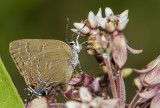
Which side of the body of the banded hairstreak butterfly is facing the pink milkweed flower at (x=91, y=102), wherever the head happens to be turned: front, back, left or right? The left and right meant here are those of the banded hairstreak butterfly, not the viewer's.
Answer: front

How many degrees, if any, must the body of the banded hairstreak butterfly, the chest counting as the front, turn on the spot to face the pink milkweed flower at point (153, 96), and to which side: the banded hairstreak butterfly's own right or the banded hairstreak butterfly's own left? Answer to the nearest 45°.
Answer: approximately 45° to the banded hairstreak butterfly's own right

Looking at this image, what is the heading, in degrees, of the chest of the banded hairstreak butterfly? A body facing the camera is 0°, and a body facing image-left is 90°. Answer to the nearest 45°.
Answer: approximately 270°

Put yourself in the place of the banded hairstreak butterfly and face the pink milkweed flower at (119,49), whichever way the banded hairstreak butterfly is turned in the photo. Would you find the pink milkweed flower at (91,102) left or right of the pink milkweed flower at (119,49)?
right

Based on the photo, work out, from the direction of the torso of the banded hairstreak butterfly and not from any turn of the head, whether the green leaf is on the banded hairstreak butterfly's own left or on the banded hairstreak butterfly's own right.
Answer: on the banded hairstreak butterfly's own right

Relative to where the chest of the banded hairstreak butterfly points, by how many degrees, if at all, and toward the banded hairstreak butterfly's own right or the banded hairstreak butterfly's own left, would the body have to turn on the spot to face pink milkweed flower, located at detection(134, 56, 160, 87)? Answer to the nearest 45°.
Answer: approximately 45° to the banded hairstreak butterfly's own right
